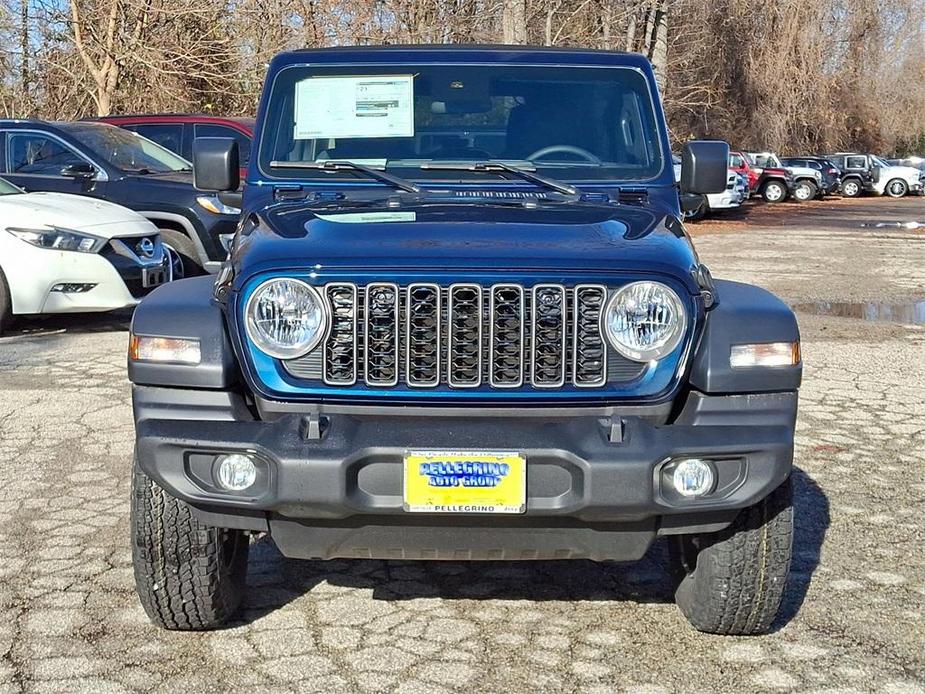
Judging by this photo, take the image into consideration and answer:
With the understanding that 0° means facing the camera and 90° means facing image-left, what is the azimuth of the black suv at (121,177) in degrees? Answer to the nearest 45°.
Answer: approximately 315°

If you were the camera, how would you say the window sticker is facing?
facing the viewer

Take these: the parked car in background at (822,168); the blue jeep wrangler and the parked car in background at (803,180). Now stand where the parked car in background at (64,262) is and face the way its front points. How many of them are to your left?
2

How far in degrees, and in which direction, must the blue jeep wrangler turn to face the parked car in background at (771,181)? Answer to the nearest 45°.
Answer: approximately 180°

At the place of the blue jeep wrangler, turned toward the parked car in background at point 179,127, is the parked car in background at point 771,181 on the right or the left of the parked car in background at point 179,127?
right

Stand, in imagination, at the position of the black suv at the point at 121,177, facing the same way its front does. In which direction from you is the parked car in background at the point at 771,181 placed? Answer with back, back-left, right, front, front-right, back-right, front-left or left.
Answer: left

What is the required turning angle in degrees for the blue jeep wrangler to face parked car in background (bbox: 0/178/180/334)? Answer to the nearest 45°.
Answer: approximately 135° to its right

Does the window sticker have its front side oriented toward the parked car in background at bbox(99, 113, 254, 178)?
no

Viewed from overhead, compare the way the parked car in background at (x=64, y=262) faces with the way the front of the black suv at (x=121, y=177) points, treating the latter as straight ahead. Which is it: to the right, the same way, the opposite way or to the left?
the same way

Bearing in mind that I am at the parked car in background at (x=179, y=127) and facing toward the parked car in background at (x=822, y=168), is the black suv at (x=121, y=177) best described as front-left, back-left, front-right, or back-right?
back-right

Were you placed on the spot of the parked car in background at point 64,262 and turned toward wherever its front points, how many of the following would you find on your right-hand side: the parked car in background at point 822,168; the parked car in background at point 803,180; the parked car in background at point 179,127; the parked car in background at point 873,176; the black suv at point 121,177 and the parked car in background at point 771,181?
0

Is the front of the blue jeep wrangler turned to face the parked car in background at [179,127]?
no

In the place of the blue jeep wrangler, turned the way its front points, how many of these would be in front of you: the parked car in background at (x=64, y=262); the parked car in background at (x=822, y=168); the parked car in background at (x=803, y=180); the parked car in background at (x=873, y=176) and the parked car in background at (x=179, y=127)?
0

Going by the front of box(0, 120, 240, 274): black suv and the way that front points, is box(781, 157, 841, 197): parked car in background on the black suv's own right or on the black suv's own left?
on the black suv's own left

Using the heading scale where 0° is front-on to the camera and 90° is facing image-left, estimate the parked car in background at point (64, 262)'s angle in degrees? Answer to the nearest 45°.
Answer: approximately 315°

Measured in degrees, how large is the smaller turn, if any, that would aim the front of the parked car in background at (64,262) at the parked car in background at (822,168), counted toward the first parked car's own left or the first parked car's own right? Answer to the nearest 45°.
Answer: approximately 90° to the first parked car's own left

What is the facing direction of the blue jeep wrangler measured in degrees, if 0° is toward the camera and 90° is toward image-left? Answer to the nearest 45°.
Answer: approximately 0°
